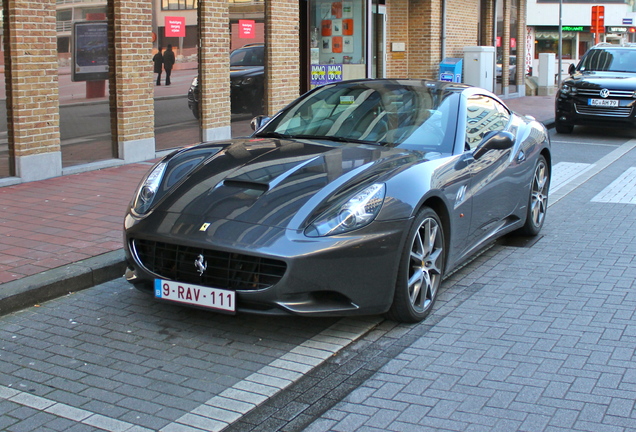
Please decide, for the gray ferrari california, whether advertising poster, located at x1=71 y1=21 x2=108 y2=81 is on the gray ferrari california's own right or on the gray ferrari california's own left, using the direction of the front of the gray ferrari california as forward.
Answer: on the gray ferrari california's own right

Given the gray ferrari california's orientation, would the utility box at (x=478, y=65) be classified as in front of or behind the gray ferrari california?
behind

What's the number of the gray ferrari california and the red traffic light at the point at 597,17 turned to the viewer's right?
0

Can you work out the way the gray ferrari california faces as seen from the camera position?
facing the viewer and to the left of the viewer

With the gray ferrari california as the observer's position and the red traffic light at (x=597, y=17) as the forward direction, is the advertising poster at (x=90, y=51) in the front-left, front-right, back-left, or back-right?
front-left

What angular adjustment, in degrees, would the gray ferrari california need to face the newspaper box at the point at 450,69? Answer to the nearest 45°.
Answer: approximately 135° to its right

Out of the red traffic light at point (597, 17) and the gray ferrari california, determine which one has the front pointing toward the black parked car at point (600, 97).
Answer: the red traffic light

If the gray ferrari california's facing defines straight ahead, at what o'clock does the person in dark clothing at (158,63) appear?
The person in dark clothing is roughly at 4 o'clock from the gray ferrari california.

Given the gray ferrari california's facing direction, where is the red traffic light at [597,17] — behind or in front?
behind

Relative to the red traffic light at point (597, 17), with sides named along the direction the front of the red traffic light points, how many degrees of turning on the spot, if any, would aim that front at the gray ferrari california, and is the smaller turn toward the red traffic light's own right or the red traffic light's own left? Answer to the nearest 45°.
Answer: approximately 180°

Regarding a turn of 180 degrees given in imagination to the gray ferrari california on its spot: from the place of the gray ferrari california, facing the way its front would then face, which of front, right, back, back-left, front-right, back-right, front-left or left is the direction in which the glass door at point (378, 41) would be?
front-left
